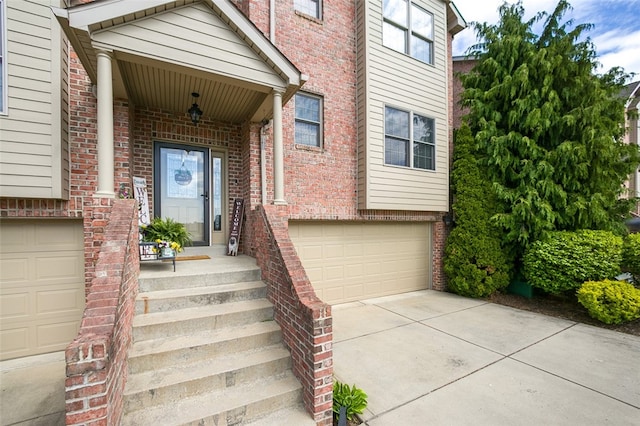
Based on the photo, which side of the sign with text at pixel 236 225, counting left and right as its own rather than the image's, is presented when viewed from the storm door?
right

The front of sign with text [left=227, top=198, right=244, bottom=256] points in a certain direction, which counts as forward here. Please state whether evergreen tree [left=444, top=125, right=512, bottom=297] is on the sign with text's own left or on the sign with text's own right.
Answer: on the sign with text's own left

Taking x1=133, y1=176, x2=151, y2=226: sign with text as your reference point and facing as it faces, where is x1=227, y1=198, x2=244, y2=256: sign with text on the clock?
x1=227, y1=198, x2=244, y2=256: sign with text is roughly at 9 o'clock from x1=133, y1=176, x2=151, y2=226: sign with text.

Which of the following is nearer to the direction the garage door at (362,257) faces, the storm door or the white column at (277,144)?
the white column

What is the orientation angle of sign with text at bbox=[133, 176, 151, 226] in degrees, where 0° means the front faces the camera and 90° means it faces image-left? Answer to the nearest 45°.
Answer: approximately 0°

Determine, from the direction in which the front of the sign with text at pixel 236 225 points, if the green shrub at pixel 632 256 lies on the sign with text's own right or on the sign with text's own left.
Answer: on the sign with text's own left

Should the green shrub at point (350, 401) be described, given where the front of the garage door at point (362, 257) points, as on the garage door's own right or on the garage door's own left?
on the garage door's own right

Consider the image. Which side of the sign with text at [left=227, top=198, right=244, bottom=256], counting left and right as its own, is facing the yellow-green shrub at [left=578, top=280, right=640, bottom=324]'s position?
left

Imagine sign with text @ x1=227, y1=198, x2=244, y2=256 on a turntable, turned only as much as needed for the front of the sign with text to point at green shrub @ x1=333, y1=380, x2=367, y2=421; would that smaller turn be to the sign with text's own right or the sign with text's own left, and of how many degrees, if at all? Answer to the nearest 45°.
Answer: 0° — it already faces it

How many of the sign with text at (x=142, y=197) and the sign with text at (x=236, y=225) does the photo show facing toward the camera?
2
